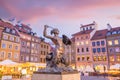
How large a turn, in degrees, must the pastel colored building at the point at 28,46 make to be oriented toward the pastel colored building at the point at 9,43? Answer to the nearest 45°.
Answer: approximately 90° to its right

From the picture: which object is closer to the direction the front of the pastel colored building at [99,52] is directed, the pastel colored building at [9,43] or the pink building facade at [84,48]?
the pastel colored building

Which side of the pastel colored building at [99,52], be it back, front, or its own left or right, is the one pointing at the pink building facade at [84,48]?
right

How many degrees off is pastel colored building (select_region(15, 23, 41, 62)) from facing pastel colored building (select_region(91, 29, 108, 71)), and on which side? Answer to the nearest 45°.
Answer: approximately 45° to its left

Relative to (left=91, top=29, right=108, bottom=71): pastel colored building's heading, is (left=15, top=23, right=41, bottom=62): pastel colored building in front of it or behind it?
in front

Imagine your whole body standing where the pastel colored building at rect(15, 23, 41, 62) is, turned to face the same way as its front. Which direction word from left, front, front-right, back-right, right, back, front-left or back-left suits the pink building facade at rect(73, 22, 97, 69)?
front-left

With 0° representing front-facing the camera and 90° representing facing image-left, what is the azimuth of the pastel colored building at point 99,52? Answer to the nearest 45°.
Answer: approximately 45°

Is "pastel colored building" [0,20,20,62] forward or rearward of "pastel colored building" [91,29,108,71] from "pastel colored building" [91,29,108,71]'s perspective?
forward
